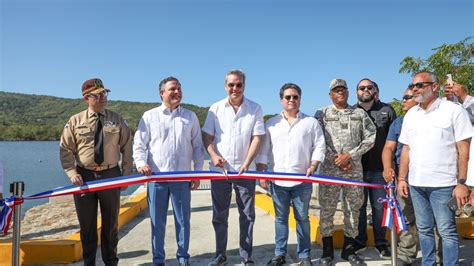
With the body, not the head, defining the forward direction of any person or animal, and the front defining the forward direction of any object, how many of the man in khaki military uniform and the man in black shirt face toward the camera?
2

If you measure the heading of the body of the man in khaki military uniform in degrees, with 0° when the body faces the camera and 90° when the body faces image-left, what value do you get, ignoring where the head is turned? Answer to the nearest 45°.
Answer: approximately 0°
